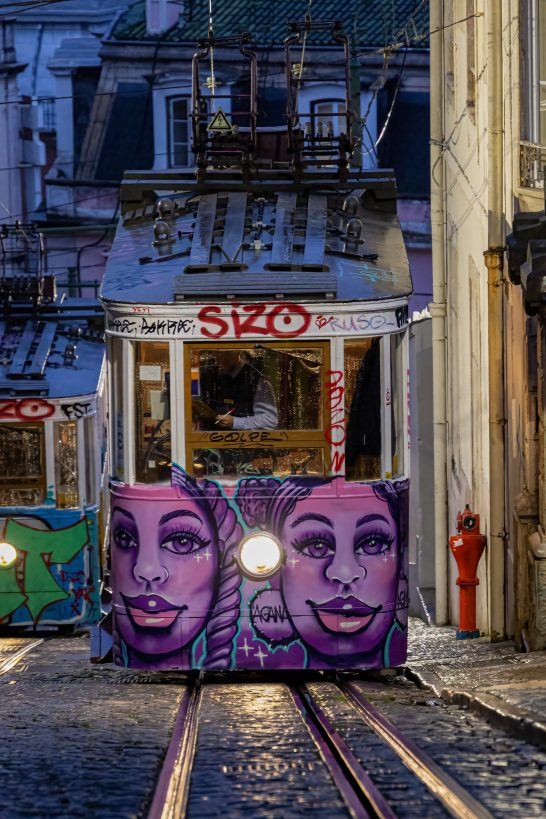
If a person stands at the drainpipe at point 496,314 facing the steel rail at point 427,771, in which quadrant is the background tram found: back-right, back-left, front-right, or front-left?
back-right

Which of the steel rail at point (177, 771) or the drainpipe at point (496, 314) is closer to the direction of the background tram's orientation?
the steel rail

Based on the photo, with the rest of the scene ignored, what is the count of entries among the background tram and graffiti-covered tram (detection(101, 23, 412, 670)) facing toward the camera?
2

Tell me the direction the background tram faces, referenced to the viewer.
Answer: facing the viewer

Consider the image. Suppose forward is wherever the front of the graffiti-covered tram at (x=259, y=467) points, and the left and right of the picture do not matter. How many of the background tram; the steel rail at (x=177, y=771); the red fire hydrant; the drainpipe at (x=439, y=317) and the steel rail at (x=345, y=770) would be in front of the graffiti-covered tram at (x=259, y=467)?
2

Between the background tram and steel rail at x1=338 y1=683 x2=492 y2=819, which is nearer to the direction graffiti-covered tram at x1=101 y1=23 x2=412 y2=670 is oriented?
the steel rail

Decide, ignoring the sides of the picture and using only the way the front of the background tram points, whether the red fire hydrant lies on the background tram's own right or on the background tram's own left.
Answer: on the background tram's own left

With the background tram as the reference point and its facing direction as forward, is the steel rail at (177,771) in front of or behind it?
in front

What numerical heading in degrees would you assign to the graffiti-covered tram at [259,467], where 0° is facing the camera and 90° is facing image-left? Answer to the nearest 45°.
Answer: approximately 0°

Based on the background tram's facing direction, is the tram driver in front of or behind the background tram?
in front

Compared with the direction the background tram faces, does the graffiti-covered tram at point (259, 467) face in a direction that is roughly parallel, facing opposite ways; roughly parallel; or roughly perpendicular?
roughly parallel

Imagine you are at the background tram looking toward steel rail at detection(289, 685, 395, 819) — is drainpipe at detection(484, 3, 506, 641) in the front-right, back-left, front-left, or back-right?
front-left

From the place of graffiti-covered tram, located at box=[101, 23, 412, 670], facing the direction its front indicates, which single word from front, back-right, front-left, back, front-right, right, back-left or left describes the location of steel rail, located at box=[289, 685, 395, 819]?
front

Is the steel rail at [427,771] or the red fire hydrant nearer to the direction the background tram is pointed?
the steel rail

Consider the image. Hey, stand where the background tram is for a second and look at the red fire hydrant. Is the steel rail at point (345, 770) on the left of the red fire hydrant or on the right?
right

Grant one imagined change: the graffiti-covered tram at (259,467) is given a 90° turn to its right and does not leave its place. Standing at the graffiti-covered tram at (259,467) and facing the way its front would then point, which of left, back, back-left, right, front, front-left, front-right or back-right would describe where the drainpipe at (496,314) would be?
back-right

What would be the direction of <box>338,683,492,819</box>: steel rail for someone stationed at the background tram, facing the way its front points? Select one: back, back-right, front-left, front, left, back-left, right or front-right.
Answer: front
